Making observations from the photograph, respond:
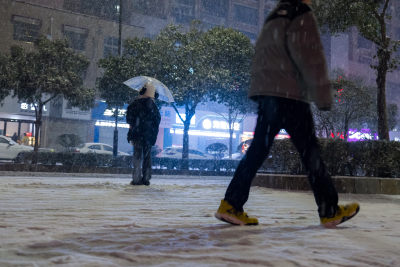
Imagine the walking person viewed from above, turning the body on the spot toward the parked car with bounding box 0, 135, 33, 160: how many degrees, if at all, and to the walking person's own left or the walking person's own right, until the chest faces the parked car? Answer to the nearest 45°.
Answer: approximately 135° to the walking person's own left

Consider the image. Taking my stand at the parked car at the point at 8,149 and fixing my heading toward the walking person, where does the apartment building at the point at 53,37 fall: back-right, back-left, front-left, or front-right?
back-left

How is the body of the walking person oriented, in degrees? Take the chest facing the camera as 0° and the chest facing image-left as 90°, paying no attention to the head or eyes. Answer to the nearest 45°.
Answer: approximately 270°
